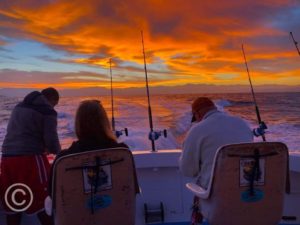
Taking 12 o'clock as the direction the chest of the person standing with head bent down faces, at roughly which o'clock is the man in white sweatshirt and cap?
The man in white sweatshirt and cap is roughly at 3 o'clock from the person standing with head bent down.

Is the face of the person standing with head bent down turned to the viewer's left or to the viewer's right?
to the viewer's right

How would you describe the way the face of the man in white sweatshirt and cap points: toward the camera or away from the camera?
away from the camera

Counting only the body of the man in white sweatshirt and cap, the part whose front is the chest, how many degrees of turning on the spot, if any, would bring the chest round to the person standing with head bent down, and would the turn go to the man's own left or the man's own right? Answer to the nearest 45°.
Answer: approximately 45° to the man's own left

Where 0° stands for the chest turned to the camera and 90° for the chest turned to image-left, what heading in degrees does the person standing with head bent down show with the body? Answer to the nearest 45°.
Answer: approximately 225°

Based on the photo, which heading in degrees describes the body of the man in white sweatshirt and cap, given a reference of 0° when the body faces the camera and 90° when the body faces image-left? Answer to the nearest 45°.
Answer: approximately 135°
